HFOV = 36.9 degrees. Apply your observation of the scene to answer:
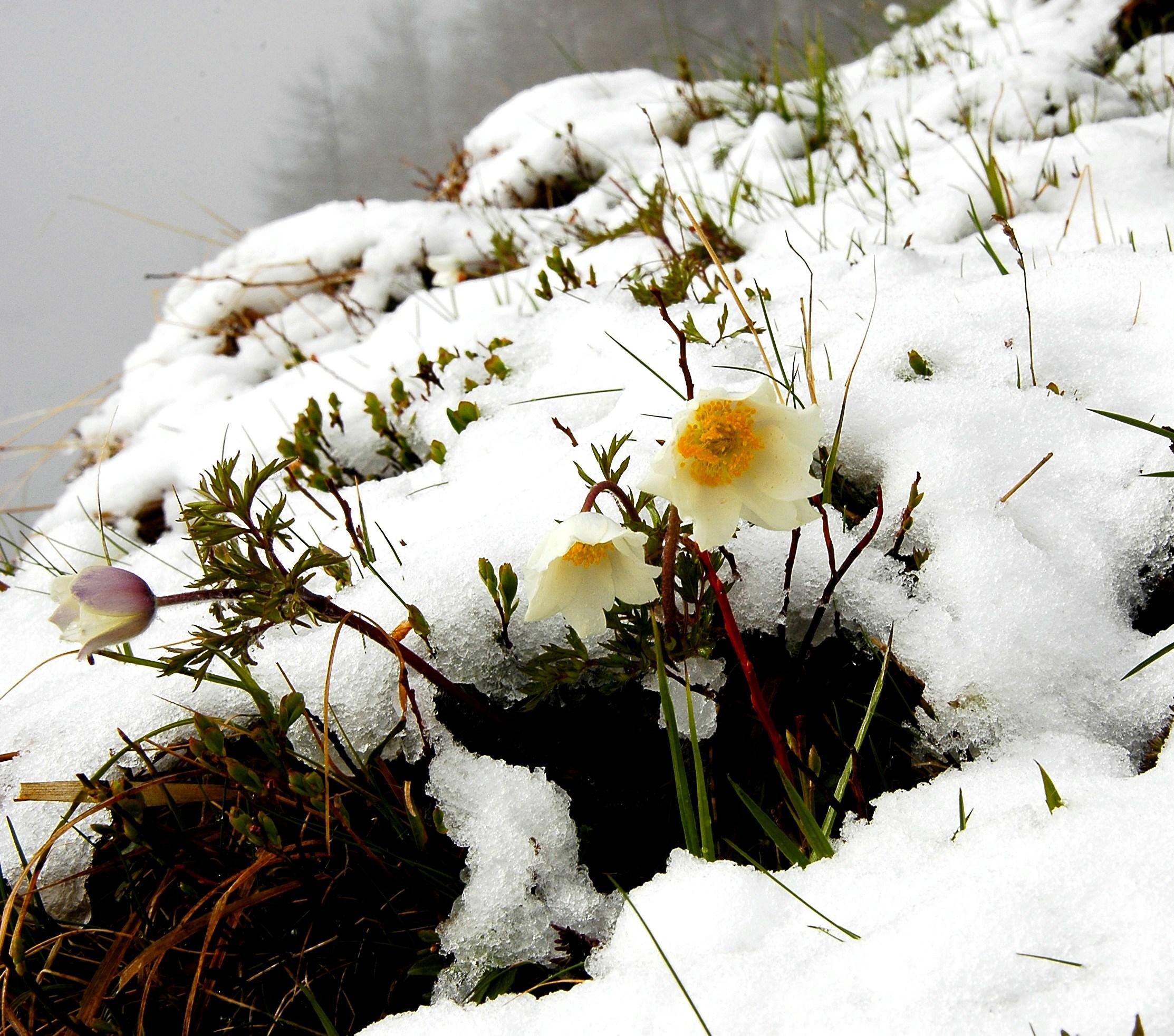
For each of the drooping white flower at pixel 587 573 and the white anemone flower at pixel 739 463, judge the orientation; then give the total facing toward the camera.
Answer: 2

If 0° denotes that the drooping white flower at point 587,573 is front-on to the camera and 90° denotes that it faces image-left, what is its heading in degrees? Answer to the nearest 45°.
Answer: approximately 0°

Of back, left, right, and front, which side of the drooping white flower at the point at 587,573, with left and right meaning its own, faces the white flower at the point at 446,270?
back
